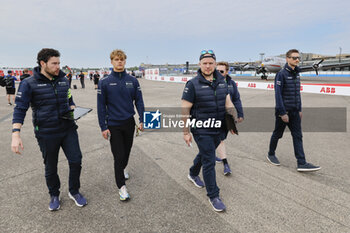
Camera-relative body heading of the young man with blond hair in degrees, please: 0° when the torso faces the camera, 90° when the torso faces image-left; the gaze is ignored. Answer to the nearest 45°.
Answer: approximately 0°

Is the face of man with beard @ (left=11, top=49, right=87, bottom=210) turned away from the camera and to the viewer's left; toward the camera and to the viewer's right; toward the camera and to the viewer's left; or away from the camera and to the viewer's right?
toward the camera and to the viewer's right

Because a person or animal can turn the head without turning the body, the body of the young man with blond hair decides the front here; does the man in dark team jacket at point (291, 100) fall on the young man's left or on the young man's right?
on the young man's left

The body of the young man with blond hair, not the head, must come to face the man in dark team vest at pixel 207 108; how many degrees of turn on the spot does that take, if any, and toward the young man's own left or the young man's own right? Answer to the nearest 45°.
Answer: approximately 45° to the young man's own left

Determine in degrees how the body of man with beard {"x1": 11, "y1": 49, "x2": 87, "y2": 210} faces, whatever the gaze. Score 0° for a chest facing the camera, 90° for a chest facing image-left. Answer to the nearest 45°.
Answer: approximately 315°
